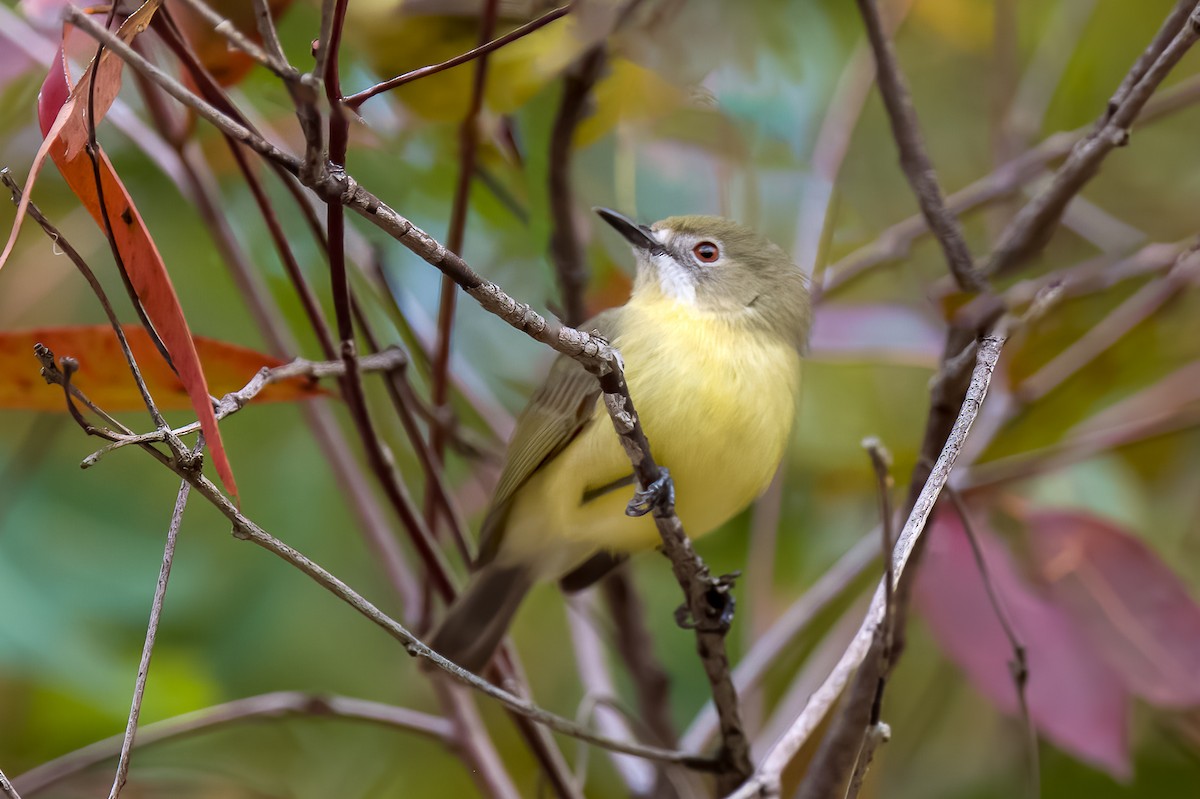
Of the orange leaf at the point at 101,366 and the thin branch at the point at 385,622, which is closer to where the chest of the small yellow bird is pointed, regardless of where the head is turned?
the thin branch

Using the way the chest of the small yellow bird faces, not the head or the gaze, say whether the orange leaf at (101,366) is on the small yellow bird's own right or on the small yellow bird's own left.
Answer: on the small yellow bird's own right

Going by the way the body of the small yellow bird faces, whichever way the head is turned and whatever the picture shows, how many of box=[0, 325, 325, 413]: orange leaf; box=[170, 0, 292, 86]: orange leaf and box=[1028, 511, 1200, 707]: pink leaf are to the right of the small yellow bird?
2

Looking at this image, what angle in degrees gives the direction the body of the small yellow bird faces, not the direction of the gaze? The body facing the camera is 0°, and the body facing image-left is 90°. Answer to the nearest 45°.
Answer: approximately 315°

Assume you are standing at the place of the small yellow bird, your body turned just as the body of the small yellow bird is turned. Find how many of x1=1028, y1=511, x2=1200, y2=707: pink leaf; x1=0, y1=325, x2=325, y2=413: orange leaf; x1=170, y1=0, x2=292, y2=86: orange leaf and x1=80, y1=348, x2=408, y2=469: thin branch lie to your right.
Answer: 3

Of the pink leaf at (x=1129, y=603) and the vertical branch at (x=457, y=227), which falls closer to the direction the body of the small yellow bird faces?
the pink leaf

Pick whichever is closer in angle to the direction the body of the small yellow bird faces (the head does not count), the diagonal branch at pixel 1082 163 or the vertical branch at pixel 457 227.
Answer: the diagonal branch
